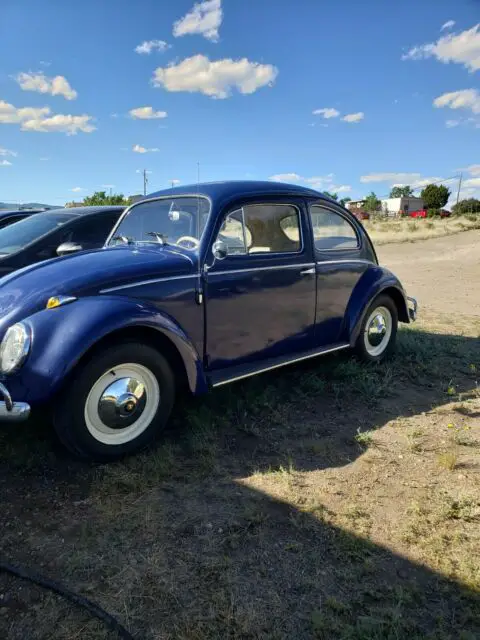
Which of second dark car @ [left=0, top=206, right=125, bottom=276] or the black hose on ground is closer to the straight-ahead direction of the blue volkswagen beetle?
the black hose on ground

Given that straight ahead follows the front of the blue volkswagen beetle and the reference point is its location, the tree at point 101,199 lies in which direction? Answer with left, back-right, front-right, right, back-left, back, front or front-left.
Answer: back-right

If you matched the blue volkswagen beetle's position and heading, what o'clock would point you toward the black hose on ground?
The black hose on ground is roughly at 11 o'clock from the blue volkswagen beetle.

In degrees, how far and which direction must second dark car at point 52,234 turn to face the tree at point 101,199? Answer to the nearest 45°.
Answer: approximately 135° to its right

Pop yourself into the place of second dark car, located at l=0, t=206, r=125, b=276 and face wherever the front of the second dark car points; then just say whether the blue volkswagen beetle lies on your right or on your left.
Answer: on your left

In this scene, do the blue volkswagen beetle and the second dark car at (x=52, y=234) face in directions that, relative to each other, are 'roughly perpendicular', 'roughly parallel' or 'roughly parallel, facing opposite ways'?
roughly parallel

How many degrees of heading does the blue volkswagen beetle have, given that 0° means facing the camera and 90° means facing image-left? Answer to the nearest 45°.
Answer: approximately 45°

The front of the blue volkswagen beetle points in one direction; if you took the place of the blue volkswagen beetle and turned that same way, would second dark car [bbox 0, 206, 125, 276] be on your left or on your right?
on your right

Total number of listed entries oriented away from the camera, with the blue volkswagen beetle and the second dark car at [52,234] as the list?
0
